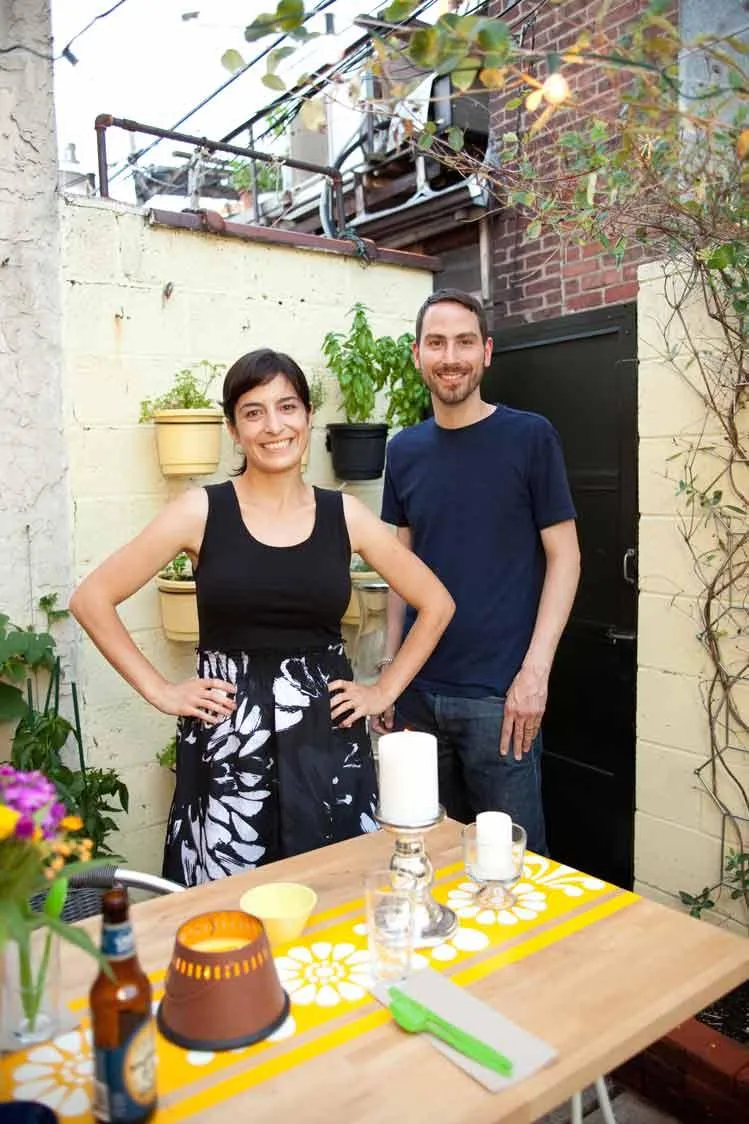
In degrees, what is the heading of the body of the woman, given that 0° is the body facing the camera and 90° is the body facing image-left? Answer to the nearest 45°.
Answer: approximately 0°

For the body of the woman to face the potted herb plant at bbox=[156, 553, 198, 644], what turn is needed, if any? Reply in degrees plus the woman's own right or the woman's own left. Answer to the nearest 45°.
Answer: approximately 180°

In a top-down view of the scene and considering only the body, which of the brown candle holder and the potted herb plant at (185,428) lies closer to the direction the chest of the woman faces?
the brown candle holder

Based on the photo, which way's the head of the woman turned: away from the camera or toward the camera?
toward the camera

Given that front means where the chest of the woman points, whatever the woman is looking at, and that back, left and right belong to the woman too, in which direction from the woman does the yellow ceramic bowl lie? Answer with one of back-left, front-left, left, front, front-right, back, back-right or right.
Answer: front

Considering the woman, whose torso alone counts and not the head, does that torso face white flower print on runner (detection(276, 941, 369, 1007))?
yes

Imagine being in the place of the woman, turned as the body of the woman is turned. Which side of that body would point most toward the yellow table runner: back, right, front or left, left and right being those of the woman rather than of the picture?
front

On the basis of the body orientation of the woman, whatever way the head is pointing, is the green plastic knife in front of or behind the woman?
in front

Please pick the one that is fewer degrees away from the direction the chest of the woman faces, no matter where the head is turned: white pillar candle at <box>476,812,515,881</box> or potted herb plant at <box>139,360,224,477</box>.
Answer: the white pillar candle

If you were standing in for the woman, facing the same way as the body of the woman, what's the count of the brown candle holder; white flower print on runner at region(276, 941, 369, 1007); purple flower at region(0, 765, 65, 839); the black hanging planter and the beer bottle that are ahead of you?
4

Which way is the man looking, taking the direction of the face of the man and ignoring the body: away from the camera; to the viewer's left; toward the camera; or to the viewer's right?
toward the camera

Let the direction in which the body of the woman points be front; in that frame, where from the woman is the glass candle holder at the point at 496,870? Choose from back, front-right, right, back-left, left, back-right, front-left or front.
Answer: front-left

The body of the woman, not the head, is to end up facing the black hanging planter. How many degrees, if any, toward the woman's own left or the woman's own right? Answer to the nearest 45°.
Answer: approximately 180°

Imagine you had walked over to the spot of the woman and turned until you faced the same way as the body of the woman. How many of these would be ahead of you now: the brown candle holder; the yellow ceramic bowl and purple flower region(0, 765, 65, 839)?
3

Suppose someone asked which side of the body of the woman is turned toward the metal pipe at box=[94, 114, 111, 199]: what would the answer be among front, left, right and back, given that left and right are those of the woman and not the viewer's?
back

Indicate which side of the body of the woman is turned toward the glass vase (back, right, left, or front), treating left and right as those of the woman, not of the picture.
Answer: front

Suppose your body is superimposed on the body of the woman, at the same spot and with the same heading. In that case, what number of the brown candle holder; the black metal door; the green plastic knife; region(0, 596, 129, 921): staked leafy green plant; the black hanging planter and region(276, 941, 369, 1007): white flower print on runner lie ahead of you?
3
